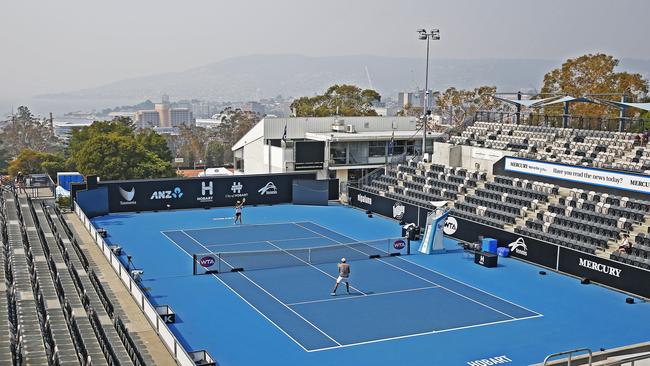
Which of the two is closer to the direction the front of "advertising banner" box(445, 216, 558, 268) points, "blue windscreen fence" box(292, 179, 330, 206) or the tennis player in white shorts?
the tennis player in white shorts

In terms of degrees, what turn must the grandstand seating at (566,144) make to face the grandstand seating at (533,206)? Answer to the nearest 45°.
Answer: approximately 45° to its left

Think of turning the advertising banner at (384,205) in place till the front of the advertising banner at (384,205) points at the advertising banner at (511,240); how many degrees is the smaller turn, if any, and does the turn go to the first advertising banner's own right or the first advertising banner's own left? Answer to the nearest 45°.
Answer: approximately 90° to the first advertising banner's own left

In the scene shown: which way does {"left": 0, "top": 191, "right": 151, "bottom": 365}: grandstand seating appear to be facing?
to the viewer's right

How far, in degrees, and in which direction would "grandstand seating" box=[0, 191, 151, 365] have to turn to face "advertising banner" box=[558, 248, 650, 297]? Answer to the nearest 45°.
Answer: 0° — it already faces it

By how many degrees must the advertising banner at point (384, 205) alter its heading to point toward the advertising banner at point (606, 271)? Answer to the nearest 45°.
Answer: approximately 90° to its left

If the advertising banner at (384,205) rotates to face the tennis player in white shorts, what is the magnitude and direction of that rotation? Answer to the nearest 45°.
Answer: approximately 45° to its left

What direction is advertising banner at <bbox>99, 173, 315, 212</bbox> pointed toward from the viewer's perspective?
toward the camera

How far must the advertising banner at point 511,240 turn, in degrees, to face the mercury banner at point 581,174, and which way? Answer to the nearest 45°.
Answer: approximately 180°

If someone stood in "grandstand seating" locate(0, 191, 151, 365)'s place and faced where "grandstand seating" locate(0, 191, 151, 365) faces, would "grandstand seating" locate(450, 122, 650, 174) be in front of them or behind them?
in front

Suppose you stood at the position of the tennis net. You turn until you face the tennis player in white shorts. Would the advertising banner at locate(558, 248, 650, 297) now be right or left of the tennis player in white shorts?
left

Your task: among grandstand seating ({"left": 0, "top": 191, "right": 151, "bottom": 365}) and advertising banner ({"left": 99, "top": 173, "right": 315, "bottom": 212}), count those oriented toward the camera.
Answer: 1

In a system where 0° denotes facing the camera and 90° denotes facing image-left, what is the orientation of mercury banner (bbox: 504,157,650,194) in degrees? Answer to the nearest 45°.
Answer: approximately 45°

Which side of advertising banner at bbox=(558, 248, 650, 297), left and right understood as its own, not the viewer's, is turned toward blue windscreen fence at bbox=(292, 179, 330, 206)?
right

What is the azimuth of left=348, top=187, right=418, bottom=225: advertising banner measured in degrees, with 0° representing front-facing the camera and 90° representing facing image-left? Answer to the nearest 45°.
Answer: approximately 45°
